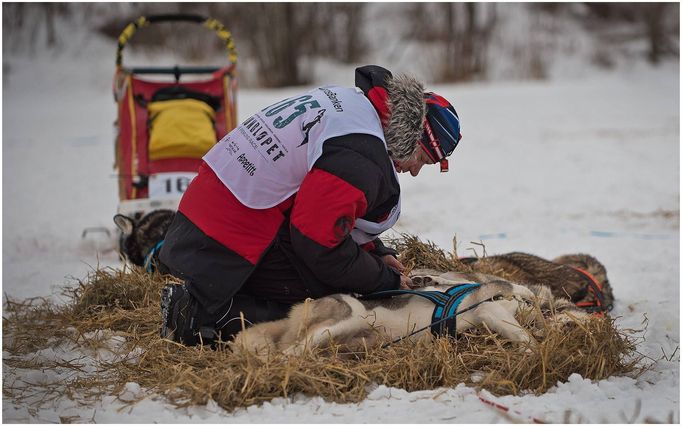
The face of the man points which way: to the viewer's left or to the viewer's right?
to the viewer's right

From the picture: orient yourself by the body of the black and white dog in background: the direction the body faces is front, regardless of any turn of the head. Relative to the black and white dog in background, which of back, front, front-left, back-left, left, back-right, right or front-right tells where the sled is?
back-right

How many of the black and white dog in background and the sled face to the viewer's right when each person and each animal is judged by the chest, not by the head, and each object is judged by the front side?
0

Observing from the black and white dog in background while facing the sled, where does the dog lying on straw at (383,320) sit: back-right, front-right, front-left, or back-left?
back-right

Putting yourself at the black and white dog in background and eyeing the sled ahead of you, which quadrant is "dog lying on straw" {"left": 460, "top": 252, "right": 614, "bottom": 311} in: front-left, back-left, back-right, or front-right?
back-right

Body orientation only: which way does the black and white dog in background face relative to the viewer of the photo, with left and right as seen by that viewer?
facing the viewer and to the left of the viewer
